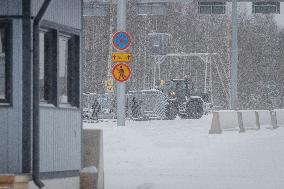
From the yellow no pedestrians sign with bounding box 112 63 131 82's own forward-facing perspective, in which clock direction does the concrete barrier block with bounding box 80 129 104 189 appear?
The concrete barrier block is roughly at 12 o'clock from the yellow no pedestrians sign.

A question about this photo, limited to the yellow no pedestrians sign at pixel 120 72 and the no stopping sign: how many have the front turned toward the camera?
2

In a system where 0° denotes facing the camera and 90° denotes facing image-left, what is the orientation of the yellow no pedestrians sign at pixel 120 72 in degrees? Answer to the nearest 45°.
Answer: approximately 0°
